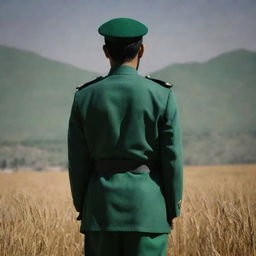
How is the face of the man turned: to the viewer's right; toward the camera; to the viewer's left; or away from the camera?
away from the camera

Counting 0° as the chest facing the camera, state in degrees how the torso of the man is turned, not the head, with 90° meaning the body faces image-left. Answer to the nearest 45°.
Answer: approximately 180°
